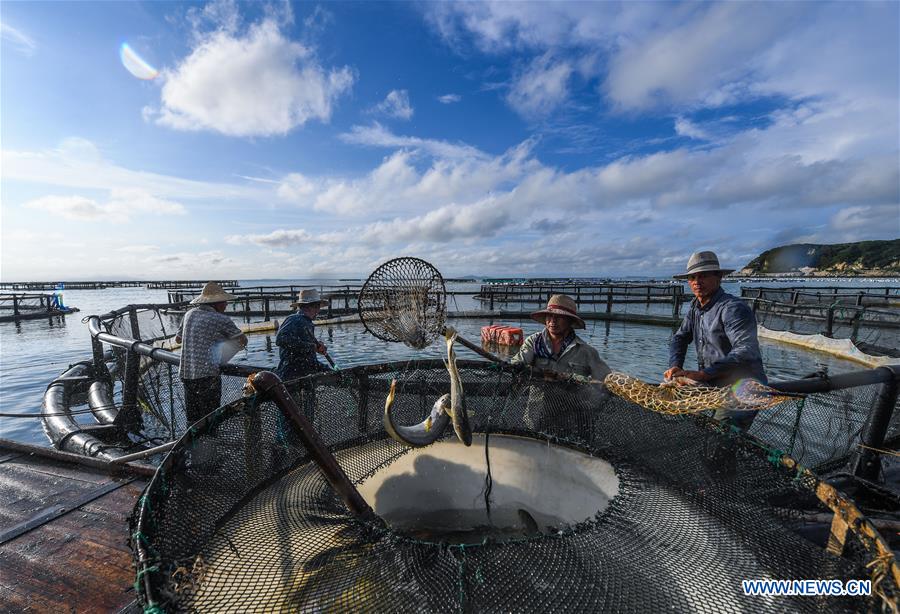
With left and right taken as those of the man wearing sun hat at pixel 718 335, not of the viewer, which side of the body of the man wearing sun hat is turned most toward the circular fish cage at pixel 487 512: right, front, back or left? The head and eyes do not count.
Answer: front

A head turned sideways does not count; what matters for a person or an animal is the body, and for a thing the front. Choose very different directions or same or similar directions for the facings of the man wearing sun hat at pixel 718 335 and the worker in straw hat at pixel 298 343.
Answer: very different directions

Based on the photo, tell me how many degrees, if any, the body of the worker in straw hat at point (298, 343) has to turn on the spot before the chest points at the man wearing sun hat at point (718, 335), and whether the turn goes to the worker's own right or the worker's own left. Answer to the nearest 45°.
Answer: approximately 45° to the worker's own right

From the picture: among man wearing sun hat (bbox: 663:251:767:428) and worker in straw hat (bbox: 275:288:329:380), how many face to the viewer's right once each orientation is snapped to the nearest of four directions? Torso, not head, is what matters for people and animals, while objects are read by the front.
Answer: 1

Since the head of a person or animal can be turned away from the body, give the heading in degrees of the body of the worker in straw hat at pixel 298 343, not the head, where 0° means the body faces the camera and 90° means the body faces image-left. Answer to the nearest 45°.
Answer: approximately 270°

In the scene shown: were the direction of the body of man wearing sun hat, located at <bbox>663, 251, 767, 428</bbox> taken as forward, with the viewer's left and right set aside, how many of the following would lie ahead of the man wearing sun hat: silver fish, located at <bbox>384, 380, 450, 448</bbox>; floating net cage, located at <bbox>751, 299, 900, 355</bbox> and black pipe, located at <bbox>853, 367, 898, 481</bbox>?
1

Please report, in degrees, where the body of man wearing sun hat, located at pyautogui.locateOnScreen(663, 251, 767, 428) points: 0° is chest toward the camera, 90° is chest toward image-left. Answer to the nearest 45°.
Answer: approximately 45°
